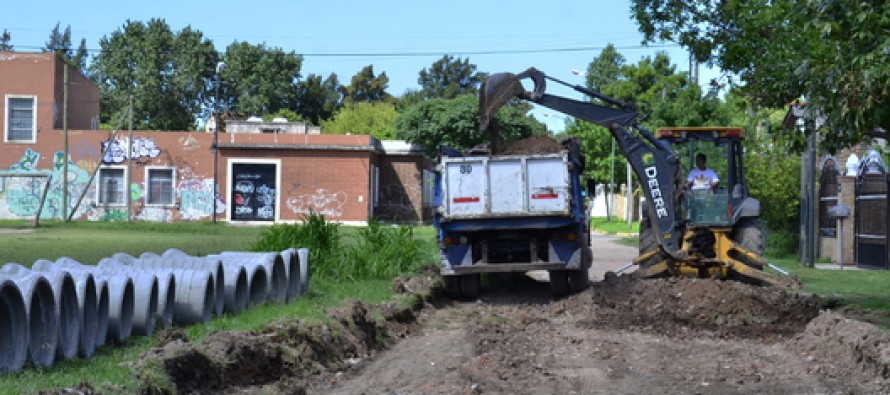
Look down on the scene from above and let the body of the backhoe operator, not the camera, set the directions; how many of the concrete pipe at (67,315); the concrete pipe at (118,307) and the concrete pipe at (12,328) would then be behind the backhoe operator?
0

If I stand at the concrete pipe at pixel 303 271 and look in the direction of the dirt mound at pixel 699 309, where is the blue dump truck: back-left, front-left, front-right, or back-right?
front-left

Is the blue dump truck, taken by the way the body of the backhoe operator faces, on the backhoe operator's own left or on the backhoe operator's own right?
on the backhoe operator's own right

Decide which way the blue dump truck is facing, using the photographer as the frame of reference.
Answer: facing away from the viewer

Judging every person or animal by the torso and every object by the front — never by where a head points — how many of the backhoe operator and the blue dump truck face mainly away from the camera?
1

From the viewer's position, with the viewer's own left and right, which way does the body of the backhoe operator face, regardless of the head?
facing the viewer

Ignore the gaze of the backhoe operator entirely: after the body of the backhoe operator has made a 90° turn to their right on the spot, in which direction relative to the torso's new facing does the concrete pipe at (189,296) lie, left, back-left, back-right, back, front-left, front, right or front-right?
front-left

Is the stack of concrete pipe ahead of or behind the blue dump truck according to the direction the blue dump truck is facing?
behind

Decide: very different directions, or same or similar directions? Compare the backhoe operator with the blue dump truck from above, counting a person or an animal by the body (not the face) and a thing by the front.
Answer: very different directions

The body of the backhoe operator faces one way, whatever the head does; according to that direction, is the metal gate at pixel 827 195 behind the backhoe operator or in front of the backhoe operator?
behind

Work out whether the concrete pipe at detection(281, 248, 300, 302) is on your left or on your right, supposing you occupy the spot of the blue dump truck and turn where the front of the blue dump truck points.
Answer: on your left

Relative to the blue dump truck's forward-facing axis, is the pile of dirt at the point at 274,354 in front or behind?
behind

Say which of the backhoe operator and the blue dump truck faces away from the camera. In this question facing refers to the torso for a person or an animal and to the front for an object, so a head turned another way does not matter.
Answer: the blue dump truck

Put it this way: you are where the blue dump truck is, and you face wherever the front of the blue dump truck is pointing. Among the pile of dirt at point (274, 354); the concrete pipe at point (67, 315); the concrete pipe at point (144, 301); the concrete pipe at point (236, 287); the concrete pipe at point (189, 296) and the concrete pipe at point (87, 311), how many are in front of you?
0

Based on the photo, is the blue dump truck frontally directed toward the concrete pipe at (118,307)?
no
